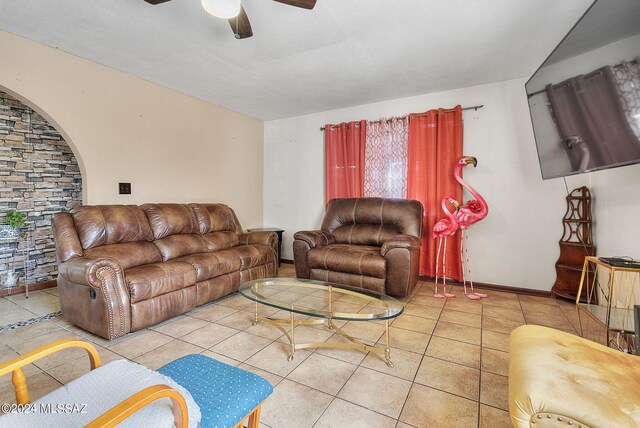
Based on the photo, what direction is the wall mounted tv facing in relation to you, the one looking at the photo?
facing the viewer and to the left of the viewer

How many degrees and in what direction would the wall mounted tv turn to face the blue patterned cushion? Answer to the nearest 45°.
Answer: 0° — it already faces it

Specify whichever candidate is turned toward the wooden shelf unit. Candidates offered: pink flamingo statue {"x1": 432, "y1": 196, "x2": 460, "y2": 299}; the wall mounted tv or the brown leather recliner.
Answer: the pink flamingo statue

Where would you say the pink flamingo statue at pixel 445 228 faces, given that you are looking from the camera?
facing to the right of the viewer

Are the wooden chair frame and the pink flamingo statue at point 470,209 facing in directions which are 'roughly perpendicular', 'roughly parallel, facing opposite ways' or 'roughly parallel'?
roughly perpendicular

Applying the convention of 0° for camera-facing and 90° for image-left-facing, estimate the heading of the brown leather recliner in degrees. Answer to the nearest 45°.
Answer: approximately 45°

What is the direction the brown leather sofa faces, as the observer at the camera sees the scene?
facing the viewer and to the right of the viewer

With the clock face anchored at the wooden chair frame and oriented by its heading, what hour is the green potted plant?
The green potted plant is roughly at 10 o'clock from the wooden chair frame.

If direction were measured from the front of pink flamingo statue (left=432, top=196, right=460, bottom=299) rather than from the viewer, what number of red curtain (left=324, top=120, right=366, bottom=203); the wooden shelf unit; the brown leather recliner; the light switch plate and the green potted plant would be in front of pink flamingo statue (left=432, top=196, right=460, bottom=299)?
1

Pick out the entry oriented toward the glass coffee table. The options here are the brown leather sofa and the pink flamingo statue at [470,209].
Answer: the brown leather sofa
